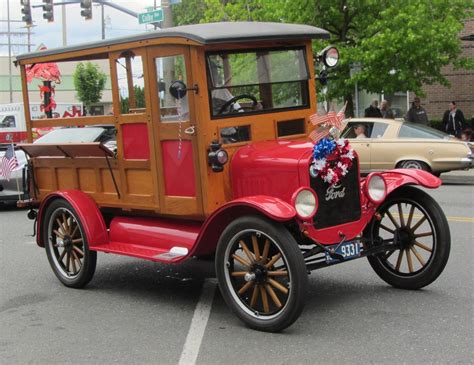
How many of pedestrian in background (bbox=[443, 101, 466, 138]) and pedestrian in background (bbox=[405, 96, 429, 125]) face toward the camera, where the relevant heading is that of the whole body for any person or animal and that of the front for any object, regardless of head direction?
2

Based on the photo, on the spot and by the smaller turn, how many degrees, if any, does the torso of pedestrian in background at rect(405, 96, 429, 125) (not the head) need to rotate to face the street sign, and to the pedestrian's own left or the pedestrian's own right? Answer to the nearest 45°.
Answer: approximately 90° to the pedestrian's own right

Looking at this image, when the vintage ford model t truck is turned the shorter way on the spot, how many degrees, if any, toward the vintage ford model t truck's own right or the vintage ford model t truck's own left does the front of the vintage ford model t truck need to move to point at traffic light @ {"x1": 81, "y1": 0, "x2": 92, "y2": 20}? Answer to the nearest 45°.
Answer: approximately 135° to the vintage ford model t truck's own left

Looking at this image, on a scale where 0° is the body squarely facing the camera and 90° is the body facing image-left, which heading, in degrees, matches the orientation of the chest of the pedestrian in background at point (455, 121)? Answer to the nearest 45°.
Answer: approximately 0°

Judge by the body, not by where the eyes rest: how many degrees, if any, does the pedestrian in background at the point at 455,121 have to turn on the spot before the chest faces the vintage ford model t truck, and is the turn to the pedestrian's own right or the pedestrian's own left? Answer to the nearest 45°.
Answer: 0° — they already face it

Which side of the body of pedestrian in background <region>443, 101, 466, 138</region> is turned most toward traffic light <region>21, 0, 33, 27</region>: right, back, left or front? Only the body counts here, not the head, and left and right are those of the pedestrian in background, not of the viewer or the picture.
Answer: right

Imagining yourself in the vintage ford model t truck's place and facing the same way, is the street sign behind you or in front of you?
behind

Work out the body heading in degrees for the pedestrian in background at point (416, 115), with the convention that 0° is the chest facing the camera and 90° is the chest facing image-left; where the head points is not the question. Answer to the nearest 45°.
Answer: approximately 0°
